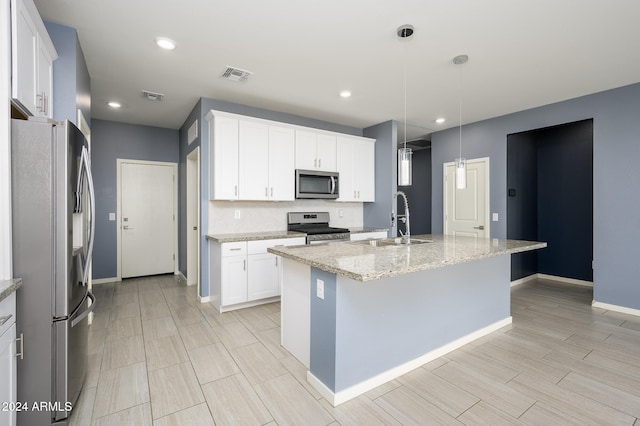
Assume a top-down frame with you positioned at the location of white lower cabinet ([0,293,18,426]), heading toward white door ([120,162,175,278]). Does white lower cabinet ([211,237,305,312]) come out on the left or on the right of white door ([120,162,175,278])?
right

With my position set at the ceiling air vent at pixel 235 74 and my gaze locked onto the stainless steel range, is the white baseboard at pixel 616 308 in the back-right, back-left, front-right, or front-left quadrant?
front-right

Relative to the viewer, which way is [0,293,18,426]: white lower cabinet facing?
to the viewer's right

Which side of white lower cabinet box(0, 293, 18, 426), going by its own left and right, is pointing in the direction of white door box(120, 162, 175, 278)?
left

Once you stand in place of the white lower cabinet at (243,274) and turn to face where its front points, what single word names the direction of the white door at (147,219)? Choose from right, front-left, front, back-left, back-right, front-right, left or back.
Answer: back

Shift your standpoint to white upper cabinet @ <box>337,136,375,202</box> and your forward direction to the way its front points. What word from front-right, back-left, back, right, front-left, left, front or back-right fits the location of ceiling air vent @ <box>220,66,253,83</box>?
right

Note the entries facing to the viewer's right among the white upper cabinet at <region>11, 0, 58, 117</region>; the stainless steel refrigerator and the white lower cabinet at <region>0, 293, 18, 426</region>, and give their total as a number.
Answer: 3

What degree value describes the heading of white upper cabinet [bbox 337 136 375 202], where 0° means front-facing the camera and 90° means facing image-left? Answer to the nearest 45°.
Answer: approximately 315°

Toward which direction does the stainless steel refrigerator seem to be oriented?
to the viewer's right

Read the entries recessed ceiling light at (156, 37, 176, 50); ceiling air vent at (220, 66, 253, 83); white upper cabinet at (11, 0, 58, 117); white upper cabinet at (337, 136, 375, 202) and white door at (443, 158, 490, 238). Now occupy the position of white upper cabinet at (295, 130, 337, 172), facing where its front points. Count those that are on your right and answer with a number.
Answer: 3

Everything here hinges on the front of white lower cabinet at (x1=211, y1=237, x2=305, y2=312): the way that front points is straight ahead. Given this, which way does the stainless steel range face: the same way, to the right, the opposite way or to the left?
the same way

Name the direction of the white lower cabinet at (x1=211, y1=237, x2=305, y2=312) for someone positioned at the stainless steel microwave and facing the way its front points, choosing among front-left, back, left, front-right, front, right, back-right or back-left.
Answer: right

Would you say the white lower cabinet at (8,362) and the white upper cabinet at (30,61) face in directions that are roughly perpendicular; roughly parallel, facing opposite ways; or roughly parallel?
roughly parallel

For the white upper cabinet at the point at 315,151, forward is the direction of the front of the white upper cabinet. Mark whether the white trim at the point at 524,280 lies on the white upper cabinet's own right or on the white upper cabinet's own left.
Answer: on the white upper cabinet's own left

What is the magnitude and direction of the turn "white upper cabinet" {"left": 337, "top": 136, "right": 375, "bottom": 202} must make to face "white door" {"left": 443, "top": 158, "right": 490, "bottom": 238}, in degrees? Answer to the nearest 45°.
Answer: approximately 45° to its left

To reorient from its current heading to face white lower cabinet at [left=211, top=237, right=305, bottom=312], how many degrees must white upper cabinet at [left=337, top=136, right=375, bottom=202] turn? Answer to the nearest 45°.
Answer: approximately 90° to its right

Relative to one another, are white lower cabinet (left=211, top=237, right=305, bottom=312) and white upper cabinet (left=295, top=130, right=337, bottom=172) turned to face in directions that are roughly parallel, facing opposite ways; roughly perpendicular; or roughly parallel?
roughly parallel

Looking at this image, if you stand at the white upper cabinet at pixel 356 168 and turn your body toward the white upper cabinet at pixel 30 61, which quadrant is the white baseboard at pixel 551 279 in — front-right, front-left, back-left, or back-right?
back-left

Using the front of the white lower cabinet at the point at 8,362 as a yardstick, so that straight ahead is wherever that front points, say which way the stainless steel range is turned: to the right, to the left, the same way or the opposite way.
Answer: to the right

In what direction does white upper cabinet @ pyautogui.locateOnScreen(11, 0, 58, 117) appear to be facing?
to the viewer's right

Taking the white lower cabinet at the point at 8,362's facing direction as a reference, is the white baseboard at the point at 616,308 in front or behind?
in front
